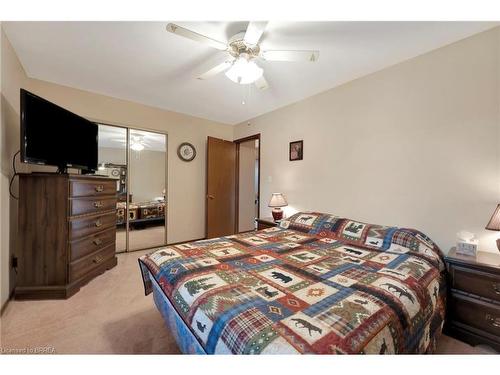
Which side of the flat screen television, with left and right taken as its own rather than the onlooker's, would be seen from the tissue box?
front

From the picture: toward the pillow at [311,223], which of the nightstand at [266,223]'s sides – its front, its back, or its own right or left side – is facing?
left

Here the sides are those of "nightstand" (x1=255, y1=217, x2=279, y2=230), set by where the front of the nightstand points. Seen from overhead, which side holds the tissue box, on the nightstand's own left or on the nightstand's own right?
on the nightstand's own left

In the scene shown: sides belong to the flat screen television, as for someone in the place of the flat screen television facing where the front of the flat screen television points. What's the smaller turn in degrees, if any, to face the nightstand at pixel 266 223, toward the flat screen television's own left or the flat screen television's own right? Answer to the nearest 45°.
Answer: approximately 45° to the flat screen television's own left

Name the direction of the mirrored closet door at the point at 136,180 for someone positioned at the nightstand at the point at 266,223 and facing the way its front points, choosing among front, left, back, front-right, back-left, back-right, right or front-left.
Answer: front-right

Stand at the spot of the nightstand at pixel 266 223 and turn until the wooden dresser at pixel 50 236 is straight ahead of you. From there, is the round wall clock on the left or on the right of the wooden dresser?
right

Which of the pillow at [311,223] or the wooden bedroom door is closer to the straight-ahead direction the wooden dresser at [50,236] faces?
the pillow

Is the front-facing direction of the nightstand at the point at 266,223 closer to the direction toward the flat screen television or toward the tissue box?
the flat screen television

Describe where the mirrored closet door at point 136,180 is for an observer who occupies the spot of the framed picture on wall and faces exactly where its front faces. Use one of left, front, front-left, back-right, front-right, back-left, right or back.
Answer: front-right

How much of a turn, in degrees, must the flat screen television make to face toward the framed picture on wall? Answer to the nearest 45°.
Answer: approximately 45° to its left

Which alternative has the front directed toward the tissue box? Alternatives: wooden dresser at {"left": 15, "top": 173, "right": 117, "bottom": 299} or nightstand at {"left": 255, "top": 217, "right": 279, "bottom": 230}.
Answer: the wooden dresser

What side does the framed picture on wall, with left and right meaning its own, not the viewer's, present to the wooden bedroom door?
right

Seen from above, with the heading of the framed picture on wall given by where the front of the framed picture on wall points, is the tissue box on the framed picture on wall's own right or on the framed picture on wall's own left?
on the framed picture on wall's own left

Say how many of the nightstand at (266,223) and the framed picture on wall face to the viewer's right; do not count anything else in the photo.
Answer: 0

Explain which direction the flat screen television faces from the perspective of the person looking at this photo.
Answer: facing the viewer and to the right of the viewer

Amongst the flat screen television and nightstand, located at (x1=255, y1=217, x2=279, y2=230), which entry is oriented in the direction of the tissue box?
the flat screen television

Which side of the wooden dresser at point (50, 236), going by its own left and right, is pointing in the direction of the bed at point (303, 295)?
front

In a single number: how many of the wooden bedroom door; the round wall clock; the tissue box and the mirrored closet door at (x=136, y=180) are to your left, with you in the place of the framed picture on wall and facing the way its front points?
1

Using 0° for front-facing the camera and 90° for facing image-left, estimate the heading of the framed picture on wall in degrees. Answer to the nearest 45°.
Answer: approximately 45°
